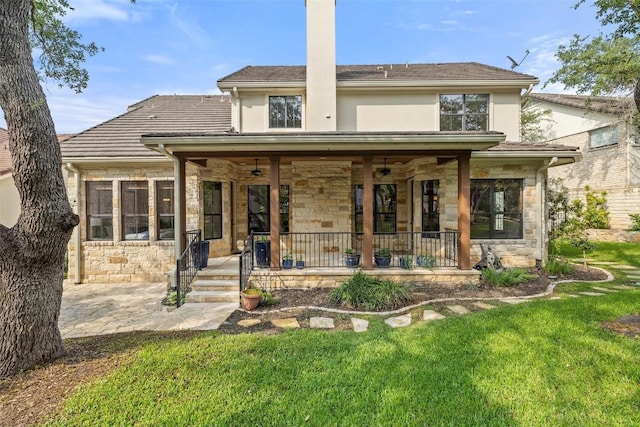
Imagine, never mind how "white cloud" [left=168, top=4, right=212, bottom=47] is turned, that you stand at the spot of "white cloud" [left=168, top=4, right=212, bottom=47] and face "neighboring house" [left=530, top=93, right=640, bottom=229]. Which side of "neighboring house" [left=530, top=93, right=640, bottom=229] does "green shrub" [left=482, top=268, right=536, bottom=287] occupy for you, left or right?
right

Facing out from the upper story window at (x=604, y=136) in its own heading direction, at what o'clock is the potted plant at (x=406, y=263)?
The potted plant is roughly at 11 o'clock from the upper story window.

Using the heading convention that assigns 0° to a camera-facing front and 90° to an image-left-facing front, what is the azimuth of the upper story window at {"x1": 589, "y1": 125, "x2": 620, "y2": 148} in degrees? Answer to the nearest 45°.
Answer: approximately 45°

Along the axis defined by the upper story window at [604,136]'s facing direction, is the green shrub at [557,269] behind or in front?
in front
